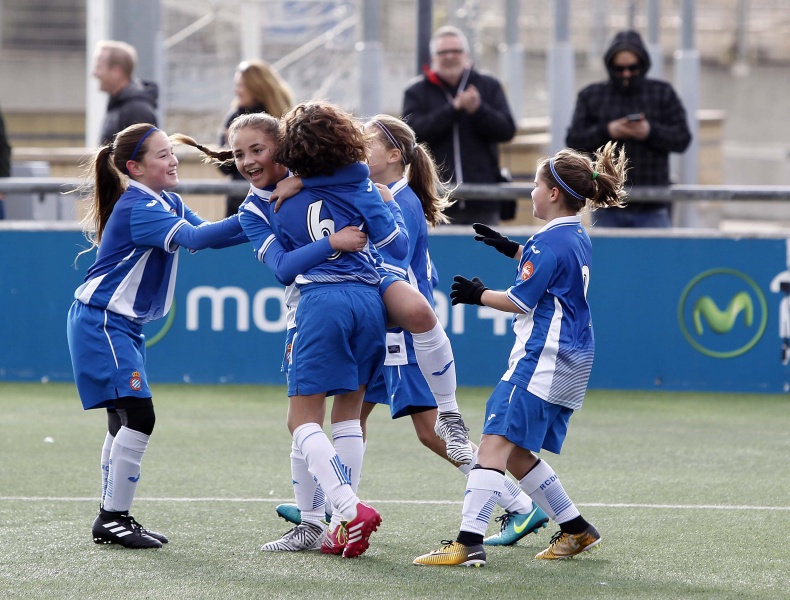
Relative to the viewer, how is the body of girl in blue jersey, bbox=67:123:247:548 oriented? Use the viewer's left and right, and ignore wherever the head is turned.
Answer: facing to the right of the viewer

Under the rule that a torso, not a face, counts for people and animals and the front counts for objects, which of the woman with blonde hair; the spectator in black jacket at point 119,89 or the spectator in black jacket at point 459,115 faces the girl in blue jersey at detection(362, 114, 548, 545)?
the spectator in black jacket at point 459,115

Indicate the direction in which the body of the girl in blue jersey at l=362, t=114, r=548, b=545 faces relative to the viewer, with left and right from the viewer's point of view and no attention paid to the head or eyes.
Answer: facing to the left of the viewer

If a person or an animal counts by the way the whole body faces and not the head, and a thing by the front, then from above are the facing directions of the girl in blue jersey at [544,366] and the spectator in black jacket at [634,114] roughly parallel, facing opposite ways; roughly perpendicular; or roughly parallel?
roughly perpendicular

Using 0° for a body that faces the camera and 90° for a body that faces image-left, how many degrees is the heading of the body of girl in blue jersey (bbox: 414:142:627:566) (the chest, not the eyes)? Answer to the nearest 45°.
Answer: approximately 90°

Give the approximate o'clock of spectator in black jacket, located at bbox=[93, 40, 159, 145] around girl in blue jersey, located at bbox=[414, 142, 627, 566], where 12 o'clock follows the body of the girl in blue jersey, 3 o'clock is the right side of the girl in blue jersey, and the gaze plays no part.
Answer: The spectator in black jacket is roughly at 2 o'clock from the girl in blue jersey.

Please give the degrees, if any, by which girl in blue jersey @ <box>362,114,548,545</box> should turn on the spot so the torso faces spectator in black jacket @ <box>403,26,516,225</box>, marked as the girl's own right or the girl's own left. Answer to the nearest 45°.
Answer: approximately 90° to the girl's own right
